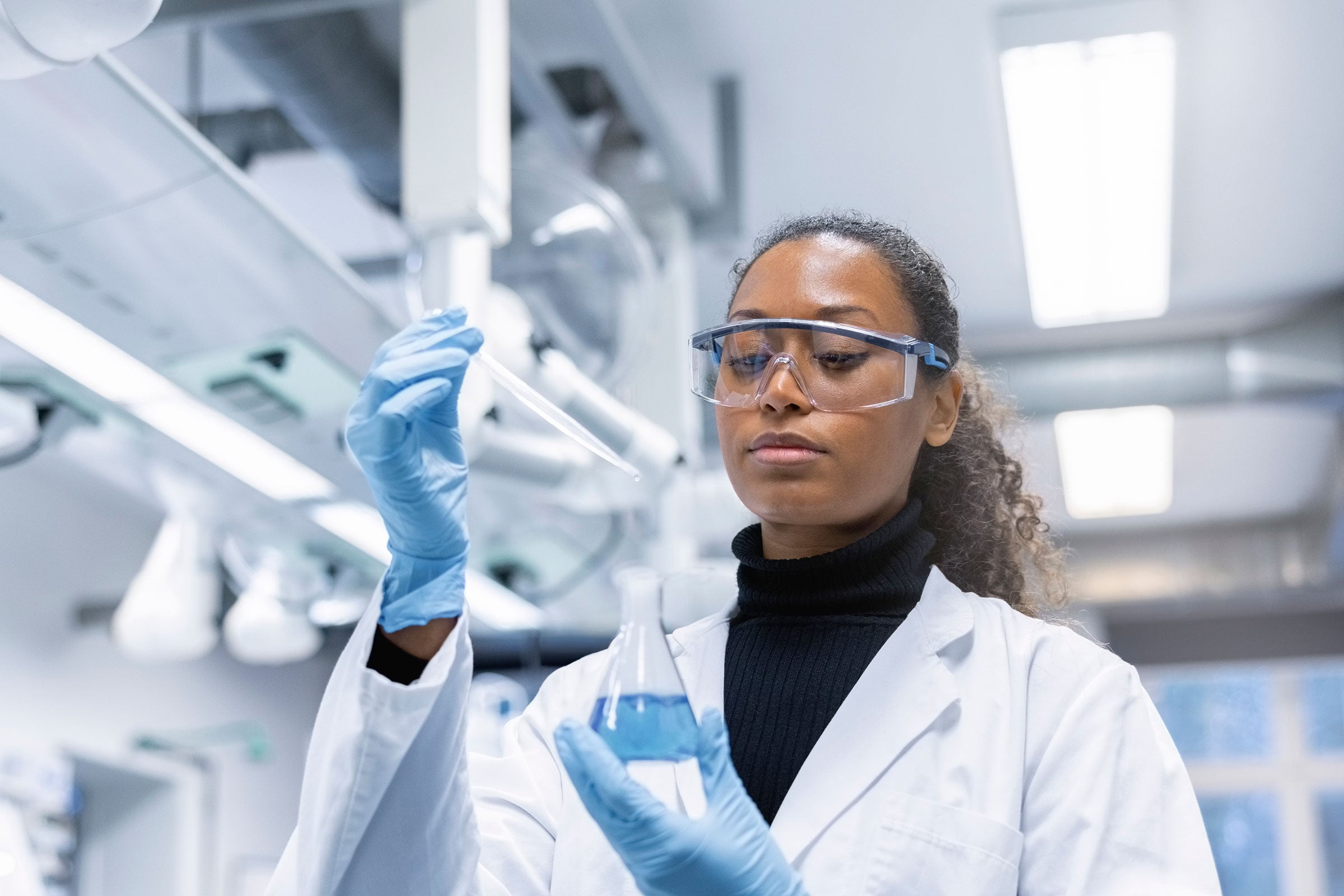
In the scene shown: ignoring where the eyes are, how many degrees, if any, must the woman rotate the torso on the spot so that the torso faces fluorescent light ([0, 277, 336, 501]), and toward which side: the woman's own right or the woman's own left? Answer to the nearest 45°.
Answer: approximately 90° to the woman's own right

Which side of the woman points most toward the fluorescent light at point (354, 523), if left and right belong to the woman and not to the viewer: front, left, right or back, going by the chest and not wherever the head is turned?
right

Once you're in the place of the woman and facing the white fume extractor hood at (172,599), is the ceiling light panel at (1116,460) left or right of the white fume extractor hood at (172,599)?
right

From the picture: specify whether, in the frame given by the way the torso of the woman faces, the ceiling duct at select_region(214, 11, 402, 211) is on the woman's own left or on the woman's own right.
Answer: on the woman's own right

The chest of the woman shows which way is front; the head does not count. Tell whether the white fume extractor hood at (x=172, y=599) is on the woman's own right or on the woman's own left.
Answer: on the woman's own right

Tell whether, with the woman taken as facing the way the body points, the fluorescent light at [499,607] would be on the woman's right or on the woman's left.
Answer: on the woman's right

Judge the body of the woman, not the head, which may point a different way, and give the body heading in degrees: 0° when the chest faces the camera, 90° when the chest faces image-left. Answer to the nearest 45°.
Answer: approximately 45°

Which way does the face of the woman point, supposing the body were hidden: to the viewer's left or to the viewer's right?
to the viewer's left

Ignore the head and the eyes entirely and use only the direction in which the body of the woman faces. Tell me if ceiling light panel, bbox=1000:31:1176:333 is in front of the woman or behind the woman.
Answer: behind
